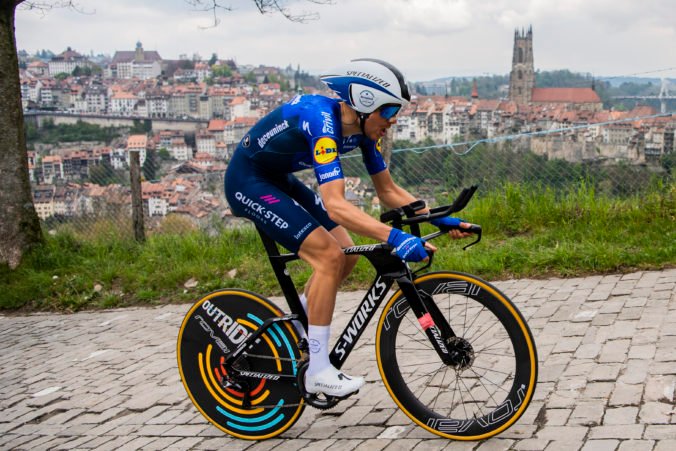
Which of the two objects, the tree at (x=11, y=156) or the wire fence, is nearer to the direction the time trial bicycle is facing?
the wire fence

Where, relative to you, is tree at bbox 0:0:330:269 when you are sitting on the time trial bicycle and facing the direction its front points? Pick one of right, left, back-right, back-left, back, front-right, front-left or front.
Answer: back-left

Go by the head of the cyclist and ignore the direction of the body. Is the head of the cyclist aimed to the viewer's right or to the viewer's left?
to the viewer's right

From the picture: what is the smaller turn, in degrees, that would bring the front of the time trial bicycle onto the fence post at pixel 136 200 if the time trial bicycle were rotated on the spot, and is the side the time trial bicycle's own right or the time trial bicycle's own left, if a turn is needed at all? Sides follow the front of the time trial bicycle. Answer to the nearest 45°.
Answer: approximately 135° to the time trial bicycle's own left

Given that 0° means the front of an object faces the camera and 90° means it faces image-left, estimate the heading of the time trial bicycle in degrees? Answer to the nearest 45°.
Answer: approximately 270°

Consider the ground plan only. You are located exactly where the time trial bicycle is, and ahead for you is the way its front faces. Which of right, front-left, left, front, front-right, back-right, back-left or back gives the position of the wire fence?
left
